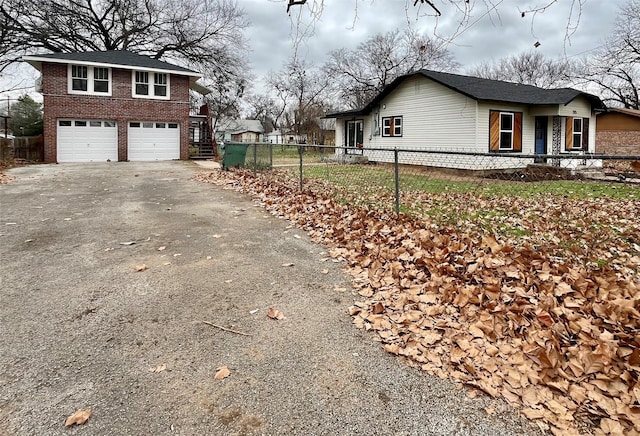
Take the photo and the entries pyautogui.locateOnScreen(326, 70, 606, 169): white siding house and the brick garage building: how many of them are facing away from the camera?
0

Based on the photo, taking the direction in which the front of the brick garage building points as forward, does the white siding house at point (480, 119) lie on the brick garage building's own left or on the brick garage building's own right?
on the brick garage building's own left

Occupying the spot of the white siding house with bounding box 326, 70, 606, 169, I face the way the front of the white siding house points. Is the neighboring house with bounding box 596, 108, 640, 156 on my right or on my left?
on my left

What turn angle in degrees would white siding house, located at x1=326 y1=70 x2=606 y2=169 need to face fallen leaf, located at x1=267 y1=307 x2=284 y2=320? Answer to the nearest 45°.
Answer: approximately 45° to its right

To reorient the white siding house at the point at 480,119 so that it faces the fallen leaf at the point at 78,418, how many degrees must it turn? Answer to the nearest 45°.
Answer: approximately 45° to its right

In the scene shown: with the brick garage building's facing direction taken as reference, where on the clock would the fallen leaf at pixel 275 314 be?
The fallen leaf is roughly at 12 o'clock from the brick garage building.

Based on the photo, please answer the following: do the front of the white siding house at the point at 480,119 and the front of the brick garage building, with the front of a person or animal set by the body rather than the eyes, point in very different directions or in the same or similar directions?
same or similar directions

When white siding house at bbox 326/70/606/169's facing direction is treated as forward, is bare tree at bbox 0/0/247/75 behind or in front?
behind

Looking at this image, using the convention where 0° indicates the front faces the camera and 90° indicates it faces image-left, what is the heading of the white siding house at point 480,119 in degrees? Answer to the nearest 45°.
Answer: approximately 315°

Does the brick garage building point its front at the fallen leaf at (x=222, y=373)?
yes

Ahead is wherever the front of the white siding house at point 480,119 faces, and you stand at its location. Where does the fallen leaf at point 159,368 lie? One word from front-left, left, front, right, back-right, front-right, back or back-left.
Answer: front-right

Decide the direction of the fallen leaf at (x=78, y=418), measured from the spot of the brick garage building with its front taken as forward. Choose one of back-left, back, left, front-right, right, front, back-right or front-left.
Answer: front

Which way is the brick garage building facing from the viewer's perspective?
toward the camera
